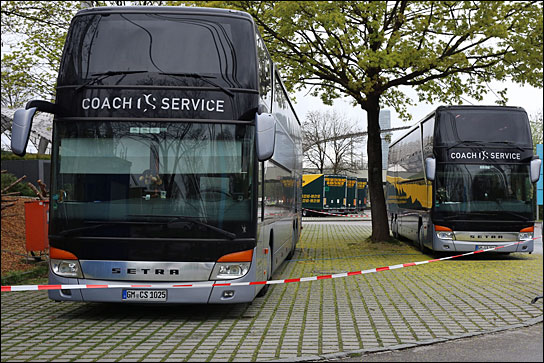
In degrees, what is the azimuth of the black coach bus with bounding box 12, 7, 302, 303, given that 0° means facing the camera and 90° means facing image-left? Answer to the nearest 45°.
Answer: approximately 0°

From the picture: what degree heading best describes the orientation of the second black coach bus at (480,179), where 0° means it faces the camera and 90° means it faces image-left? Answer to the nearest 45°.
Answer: approximately 0°

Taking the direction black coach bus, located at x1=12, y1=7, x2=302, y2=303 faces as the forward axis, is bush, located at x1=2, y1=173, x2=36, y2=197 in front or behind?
behind

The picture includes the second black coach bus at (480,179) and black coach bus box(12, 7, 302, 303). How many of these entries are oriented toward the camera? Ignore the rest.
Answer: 2
